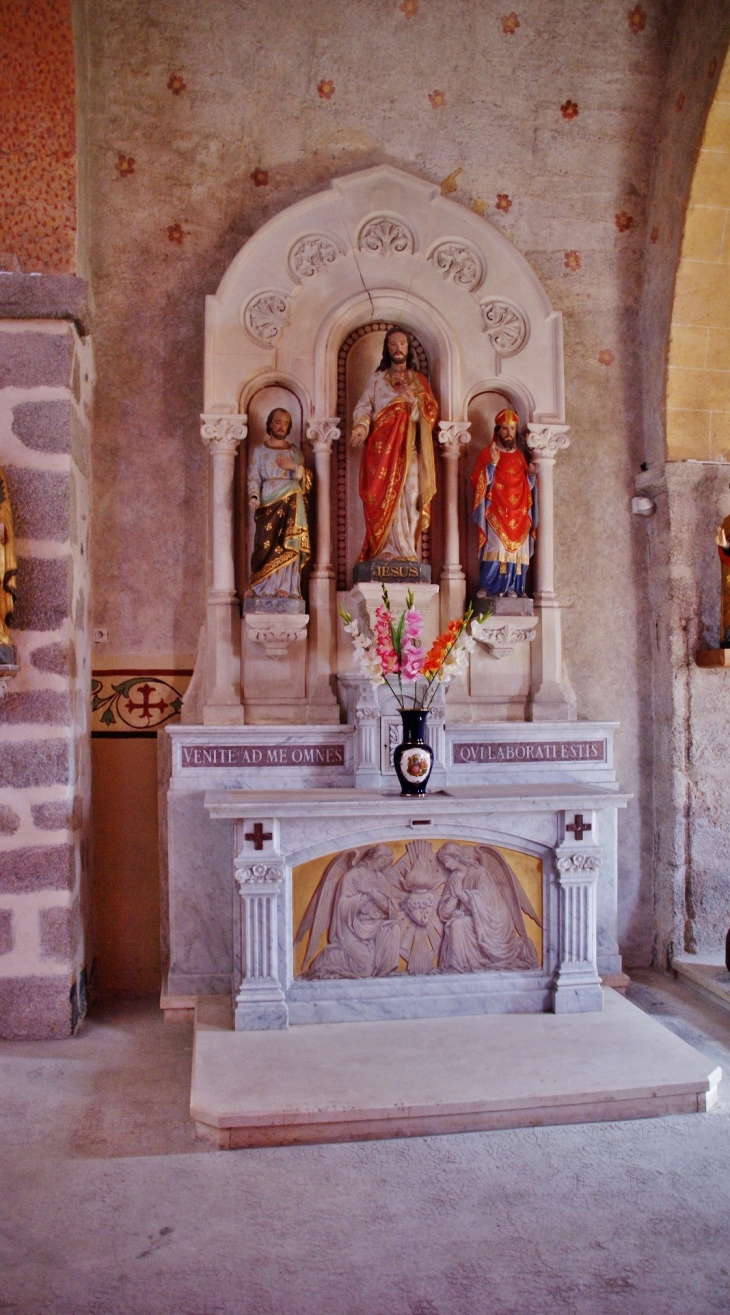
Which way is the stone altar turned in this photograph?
toward the camera

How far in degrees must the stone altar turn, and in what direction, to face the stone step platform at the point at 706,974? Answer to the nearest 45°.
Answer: approximately 90° to its left

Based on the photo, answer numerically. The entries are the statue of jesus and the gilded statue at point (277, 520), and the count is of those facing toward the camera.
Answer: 2

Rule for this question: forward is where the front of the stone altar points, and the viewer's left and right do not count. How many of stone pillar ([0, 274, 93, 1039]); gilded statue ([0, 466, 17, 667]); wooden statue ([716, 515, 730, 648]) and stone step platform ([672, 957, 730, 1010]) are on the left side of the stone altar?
2

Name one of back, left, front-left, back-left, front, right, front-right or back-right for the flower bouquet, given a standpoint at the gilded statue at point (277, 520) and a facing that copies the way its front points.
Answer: front-left

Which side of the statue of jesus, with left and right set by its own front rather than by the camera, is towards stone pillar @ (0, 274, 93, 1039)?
right

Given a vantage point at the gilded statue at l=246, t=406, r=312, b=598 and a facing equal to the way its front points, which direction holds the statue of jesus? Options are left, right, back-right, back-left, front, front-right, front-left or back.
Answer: left

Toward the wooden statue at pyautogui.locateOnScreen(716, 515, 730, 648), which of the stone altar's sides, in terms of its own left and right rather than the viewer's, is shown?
left

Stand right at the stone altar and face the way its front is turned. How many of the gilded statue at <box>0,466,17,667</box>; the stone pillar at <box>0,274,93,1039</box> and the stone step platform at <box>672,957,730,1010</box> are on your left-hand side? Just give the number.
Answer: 1

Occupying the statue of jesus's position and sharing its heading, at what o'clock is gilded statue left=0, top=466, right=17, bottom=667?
The gilded statue is roughly at 2 o'clock from the statue of jesus.

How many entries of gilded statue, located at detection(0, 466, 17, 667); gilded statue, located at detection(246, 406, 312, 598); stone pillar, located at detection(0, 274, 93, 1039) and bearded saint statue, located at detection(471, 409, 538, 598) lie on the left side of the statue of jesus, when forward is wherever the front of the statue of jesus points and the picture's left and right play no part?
1

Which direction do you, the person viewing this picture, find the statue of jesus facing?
facing the viewer
